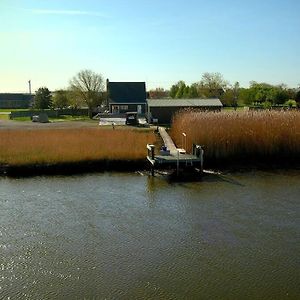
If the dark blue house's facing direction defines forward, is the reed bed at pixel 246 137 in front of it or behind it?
in front

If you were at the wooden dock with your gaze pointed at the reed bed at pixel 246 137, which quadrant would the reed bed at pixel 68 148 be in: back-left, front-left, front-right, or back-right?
back-left

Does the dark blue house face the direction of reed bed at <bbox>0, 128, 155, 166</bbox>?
yes

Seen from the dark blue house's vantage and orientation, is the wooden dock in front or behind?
in front
